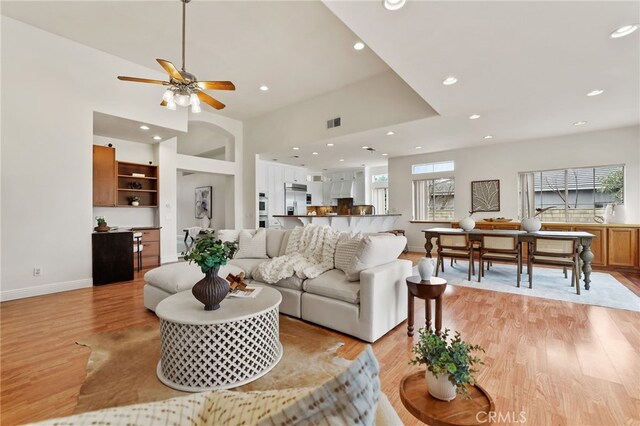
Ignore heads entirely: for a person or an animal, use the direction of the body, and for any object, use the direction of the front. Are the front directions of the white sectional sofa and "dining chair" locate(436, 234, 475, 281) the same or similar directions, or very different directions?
very different directions

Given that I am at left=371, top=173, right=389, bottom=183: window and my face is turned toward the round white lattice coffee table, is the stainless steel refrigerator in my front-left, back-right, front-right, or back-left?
front-right

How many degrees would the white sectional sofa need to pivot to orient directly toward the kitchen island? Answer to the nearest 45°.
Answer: approximately 135° to its right

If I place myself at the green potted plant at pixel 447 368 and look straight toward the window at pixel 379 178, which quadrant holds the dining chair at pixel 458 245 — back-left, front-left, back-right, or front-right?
front-right

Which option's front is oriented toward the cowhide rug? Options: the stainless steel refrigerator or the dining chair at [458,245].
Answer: the stainless steel refrigerator

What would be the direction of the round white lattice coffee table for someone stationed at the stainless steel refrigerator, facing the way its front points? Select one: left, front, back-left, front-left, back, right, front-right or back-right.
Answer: front

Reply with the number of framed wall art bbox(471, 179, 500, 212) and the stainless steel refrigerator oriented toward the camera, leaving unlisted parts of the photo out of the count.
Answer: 2

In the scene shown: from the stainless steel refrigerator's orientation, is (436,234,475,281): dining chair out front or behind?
out front

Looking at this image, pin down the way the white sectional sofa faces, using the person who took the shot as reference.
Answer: facing the viewer and to the left of the viewer

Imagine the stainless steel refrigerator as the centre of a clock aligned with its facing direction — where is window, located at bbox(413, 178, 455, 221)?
The window is roughly at 10 o'clock from the stainless steel refrigerator.

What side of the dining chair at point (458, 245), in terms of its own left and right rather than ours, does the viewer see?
back

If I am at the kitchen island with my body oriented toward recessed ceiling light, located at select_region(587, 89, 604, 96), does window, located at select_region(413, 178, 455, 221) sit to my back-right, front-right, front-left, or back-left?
front-left

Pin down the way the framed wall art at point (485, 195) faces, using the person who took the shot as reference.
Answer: facing the viewer

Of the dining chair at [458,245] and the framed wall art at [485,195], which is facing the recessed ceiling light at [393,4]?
the framed wall art

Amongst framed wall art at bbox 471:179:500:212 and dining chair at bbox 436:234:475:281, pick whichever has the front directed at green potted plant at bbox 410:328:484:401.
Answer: the framed wall art

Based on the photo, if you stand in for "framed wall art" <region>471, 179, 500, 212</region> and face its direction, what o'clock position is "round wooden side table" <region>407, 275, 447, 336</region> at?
The round wooden side table is roughly at 12 o'clock from the framed wall art.

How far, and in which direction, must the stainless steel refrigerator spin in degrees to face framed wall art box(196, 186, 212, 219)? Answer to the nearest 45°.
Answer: approximately 90° to its right

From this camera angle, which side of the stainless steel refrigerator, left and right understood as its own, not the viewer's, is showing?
front

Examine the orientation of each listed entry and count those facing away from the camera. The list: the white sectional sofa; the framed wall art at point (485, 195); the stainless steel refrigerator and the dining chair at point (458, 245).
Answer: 1
